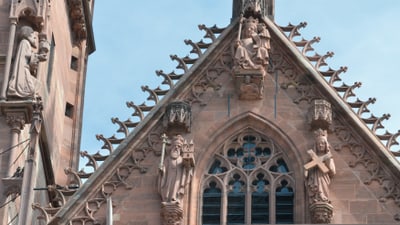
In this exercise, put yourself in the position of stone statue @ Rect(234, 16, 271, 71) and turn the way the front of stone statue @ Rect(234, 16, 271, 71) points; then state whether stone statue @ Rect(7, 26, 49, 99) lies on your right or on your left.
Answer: on your right

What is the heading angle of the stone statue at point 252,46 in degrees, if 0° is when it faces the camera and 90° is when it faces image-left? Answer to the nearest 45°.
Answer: approximately 0°
